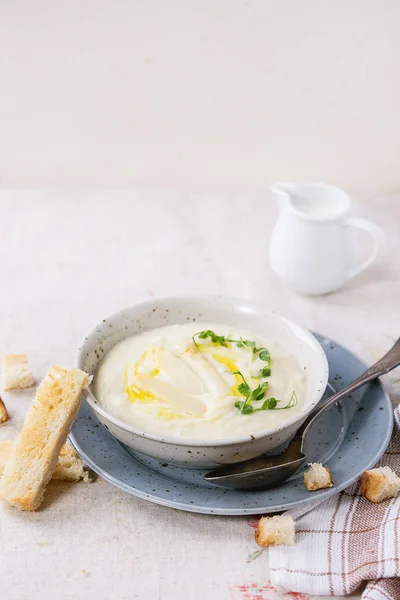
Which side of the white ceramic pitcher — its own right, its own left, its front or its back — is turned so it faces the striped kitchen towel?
left

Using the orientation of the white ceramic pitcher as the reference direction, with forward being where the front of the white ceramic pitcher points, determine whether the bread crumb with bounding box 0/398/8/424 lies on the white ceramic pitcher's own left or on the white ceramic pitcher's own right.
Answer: on the white ceramic pitcher's own left

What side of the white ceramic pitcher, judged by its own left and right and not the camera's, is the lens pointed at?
left

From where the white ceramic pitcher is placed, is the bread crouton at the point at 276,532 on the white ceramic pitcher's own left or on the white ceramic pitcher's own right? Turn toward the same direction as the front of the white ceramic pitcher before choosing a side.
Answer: on the white ceramic pitcher's own left

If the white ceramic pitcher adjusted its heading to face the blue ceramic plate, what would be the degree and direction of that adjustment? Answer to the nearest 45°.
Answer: approximately 90° to its left

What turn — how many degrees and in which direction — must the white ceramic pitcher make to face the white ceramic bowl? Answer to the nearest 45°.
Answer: approximately 90° to its left

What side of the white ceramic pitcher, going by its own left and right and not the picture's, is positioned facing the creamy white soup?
left
